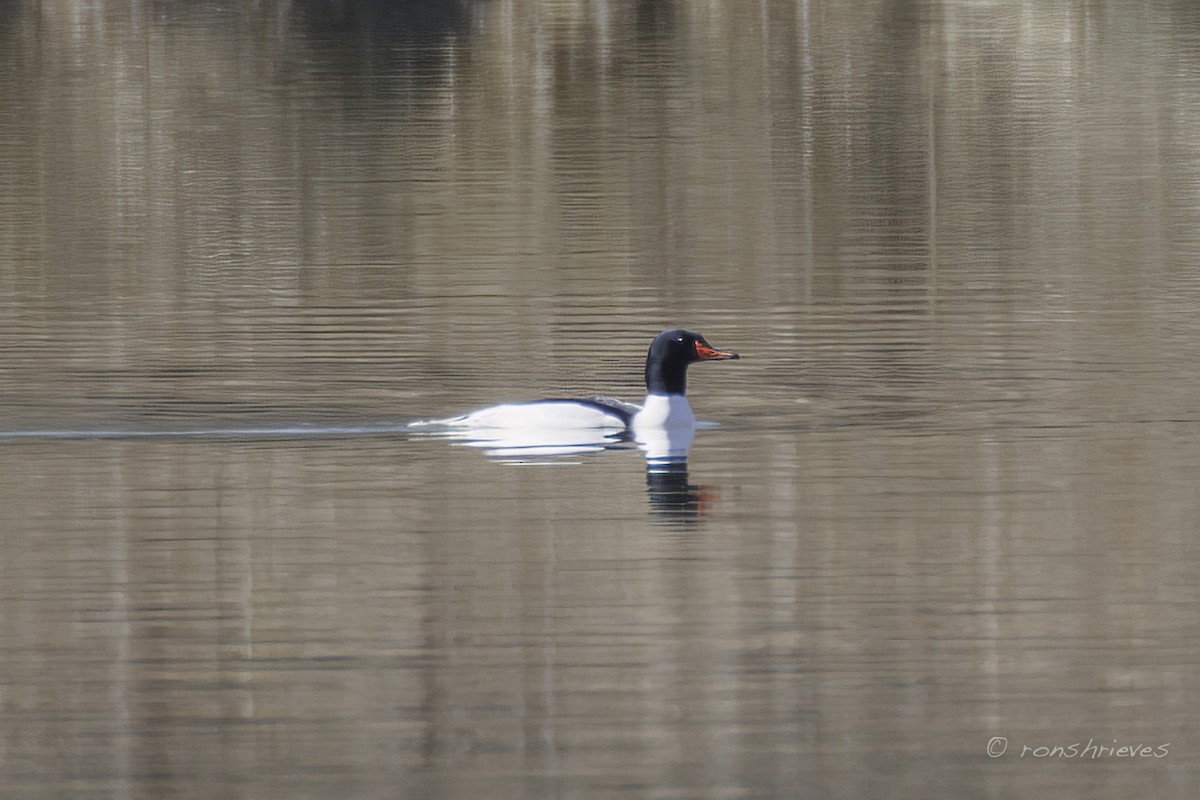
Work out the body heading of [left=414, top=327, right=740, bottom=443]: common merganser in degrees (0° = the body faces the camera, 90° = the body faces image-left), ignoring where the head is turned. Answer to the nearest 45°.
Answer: approximately 270°
